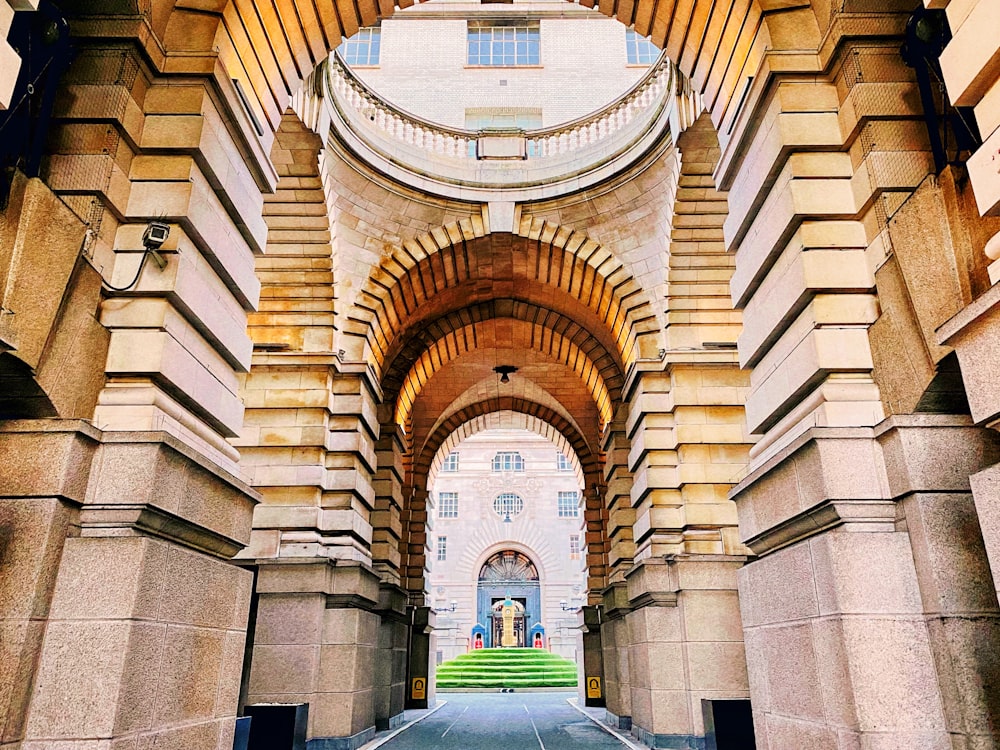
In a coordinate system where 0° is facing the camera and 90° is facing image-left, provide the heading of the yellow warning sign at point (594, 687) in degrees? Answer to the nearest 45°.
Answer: approximately 0°

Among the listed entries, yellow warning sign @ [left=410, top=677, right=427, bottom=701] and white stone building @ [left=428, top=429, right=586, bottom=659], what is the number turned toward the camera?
2

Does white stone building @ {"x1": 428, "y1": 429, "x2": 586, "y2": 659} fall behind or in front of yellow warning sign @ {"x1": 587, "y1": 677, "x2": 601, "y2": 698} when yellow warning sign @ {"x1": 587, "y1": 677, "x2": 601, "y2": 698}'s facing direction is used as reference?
behind
